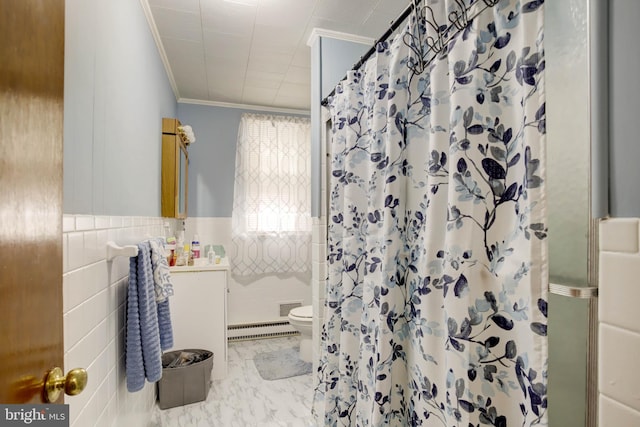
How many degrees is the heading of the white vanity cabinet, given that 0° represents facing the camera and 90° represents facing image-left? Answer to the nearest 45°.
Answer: approximately 270°

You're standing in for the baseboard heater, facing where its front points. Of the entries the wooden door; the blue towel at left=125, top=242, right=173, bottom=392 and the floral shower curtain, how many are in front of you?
3

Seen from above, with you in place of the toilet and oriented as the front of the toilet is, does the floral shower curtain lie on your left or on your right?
on your left

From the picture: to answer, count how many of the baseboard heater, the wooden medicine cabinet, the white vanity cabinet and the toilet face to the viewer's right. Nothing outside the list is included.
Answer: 2

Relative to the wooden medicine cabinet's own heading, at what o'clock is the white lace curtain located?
The white lace curtain is roughly at 11 o'clock from the wooden medicine cabinet.

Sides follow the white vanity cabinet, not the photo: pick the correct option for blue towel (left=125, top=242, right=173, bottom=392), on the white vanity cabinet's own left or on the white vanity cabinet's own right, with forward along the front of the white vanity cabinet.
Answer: on the white vanity cabinet's own right

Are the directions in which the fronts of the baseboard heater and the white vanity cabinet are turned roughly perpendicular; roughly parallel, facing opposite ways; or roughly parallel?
roughly perpendicular

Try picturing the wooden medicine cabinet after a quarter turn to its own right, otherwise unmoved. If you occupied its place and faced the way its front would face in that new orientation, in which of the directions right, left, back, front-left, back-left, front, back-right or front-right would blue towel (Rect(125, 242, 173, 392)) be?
front

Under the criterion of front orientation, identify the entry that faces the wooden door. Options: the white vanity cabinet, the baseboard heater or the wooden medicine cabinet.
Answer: the baseboard heater

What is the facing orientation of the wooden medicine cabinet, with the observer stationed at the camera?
facing to the right of the viewer

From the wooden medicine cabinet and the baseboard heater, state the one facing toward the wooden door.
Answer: the baseboard heater
